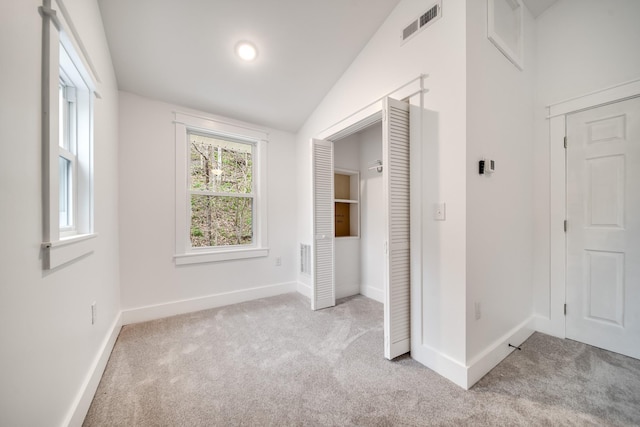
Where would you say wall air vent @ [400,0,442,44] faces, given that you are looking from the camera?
facing the viewer and to the left of the viewer

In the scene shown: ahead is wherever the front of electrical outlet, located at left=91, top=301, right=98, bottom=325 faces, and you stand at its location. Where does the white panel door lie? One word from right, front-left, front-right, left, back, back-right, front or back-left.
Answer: front-right

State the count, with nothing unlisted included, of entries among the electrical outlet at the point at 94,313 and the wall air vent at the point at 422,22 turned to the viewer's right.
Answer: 1

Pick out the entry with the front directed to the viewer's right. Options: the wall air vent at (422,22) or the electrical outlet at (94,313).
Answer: the electrical outlet

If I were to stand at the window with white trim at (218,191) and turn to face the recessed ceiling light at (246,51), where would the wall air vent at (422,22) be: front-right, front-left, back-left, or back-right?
front-left

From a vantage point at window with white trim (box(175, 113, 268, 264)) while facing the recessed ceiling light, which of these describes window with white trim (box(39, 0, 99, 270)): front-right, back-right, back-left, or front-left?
front-right

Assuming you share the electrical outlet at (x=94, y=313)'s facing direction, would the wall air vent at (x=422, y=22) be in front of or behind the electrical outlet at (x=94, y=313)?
in front

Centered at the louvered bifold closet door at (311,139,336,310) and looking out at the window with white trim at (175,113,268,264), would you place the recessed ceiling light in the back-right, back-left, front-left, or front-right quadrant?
front-left

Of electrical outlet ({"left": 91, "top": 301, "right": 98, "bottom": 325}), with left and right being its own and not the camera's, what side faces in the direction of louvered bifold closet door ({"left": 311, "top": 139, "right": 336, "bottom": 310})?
front

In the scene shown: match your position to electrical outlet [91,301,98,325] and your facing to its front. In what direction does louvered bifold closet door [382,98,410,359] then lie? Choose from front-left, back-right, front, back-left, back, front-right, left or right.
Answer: front-right

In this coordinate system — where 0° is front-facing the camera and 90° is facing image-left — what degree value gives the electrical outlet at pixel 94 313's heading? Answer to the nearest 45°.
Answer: approximately 270°
